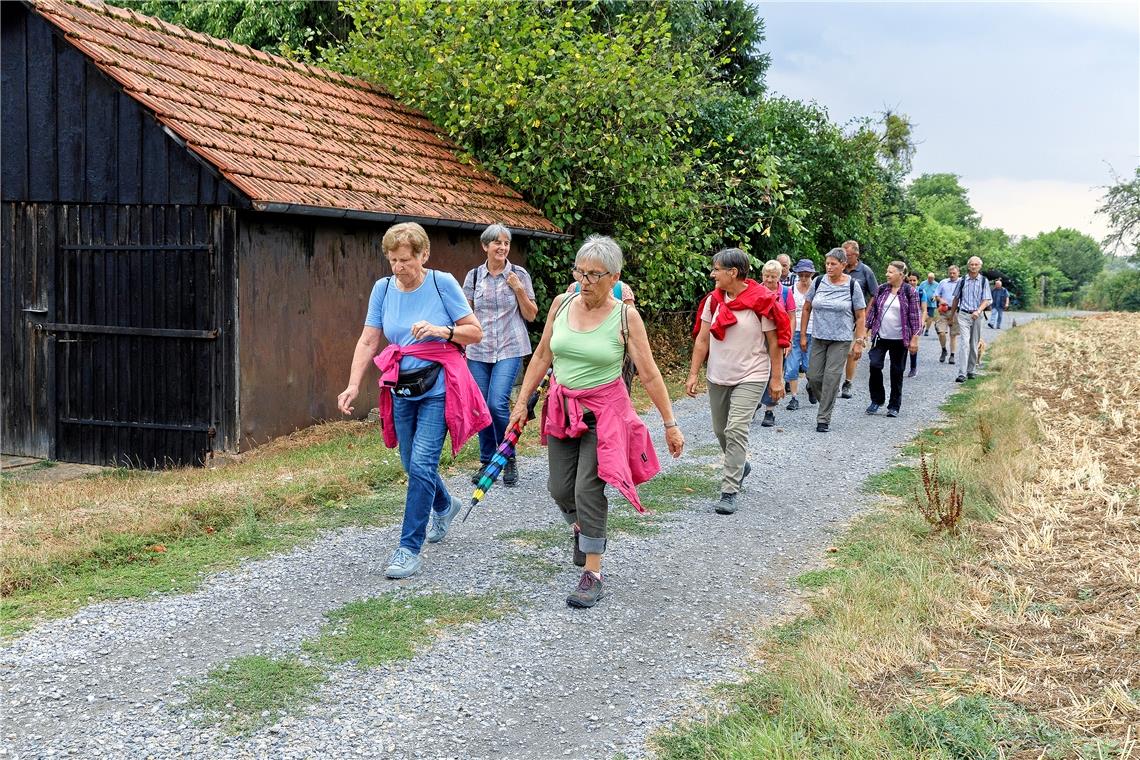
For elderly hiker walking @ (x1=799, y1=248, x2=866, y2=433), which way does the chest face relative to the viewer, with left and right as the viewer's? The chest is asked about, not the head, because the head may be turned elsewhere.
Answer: facing the viewer and to the left of the viewer

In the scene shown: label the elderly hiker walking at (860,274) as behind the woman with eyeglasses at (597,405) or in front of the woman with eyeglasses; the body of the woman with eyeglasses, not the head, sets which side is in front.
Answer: behind

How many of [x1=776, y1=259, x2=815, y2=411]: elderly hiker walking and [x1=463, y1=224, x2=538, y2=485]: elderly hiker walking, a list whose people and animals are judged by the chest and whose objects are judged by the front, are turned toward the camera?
2

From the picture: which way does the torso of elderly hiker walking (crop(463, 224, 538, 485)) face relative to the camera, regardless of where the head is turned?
toward the camera

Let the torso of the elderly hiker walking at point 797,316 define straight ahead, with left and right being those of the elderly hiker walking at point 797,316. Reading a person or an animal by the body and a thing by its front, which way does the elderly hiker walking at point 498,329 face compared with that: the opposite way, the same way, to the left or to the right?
the same way

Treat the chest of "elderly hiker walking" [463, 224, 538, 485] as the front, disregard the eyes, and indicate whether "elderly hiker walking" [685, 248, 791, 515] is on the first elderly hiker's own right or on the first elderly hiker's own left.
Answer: on the first elderly hiker's own left

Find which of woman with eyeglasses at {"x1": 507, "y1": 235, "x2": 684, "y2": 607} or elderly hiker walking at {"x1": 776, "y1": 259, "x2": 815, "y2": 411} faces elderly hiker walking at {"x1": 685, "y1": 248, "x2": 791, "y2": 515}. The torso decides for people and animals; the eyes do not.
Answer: elderly hiker walking at {"x1": 776, "y1": 259, "x2": 815, "y2": 411}

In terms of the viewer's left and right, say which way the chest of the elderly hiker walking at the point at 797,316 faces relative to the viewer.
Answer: facing the viewer

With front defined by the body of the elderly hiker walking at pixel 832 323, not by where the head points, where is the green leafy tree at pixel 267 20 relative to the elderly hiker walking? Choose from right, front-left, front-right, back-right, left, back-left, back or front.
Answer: right

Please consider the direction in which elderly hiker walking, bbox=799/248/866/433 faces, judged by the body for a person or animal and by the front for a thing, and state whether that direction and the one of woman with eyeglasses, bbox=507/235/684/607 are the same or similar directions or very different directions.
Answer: same or similar directions

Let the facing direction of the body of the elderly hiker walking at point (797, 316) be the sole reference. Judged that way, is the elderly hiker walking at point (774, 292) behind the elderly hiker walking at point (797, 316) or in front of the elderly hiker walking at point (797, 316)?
in front

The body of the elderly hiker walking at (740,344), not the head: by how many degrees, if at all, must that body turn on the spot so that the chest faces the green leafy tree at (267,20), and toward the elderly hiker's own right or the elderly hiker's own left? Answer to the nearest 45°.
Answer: approximately 90° to the elderly hiker's own right
